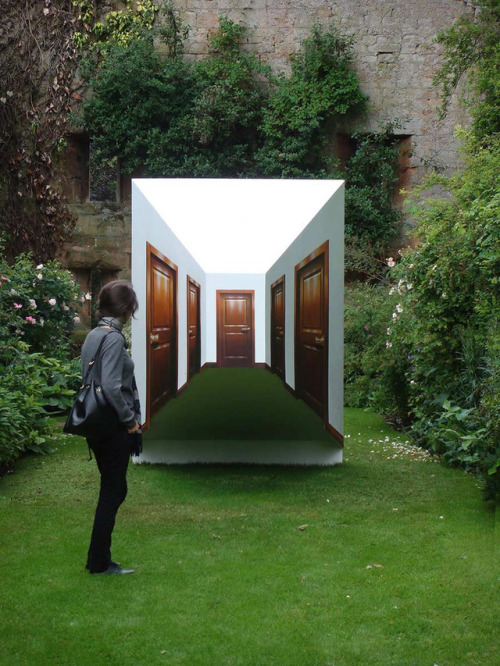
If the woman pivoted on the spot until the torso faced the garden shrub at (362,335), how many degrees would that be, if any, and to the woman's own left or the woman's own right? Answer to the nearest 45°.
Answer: approximately 45° to the woman's own left

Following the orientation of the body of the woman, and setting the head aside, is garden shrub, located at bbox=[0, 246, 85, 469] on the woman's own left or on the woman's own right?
on the woman's own left

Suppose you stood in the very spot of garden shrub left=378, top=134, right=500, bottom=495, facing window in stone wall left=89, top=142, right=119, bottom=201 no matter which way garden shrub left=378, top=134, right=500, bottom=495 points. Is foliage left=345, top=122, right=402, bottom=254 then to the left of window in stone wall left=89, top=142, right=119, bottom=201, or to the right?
right

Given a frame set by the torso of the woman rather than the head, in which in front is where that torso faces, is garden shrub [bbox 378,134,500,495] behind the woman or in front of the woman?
in front

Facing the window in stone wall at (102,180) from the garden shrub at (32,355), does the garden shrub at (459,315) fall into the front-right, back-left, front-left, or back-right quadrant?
back-right

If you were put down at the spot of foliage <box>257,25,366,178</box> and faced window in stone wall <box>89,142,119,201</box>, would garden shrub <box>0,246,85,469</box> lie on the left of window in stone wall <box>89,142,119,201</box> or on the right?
left

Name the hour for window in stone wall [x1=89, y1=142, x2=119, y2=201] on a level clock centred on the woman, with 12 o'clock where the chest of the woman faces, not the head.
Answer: The window in stone wall is roughly at 9 o'clock from the woman.

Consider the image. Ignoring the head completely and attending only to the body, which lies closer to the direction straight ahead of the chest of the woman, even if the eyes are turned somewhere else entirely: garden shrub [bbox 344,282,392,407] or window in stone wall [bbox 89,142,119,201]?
the garden shrub

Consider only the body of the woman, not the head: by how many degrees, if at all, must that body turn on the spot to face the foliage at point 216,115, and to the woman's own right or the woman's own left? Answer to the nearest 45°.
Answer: approximately 90° to the woman's own left

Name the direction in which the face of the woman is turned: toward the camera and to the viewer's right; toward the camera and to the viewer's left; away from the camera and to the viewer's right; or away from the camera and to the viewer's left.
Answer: away from the camera and to the viewer's right

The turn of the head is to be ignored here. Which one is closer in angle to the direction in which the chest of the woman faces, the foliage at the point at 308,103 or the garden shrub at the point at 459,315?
the garden shrub

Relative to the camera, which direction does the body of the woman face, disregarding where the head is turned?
to the viewer's right
